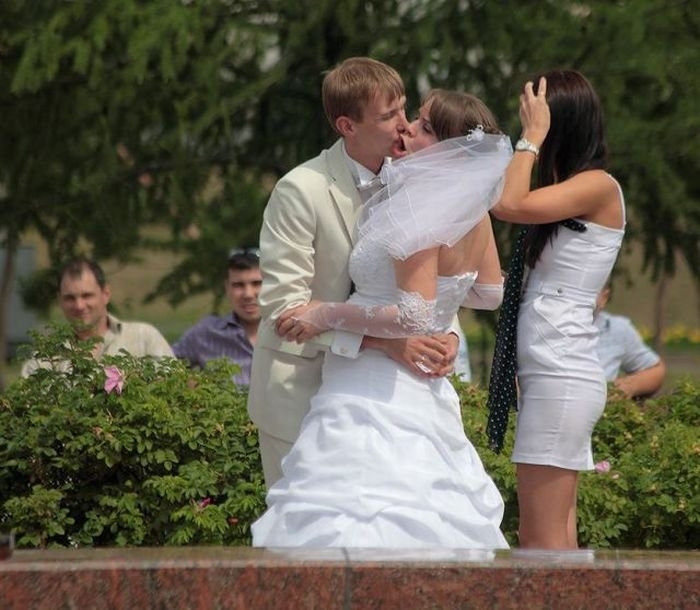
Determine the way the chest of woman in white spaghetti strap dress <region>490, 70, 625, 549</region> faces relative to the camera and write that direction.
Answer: to the viewer's left

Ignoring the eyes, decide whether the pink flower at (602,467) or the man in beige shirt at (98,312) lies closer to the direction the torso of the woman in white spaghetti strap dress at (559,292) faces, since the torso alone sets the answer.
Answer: the man in beige shirt

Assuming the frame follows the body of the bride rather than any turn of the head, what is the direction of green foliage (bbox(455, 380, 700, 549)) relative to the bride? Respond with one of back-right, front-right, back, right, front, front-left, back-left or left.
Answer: right

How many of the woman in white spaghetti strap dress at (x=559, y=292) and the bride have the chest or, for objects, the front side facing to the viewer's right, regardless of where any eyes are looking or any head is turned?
0

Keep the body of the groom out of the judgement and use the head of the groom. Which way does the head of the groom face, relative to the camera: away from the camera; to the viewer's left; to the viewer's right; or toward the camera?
to the viewer's right

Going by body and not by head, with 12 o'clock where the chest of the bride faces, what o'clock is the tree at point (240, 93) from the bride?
The tree is roughly at 1 o'clock from the bride.

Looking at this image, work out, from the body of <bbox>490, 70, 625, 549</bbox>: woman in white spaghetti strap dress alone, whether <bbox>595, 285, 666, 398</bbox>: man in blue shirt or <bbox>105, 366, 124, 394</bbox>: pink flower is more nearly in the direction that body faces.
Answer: the pink flower

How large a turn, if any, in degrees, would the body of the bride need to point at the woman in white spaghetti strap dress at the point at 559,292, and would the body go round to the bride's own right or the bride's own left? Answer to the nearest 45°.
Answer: approximately 90° to the bride's own right

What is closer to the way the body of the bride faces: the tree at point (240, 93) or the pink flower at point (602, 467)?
the tree

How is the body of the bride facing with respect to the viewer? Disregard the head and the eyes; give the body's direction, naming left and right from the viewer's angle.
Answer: facing away from the viewer and to the left of the viewer
